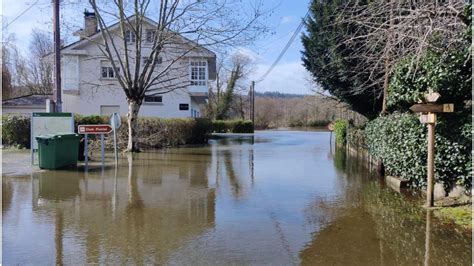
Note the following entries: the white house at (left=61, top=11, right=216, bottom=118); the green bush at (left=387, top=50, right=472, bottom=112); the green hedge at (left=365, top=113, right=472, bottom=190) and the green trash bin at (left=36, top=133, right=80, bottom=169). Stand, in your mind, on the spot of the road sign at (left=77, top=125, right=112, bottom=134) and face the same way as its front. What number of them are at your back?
1

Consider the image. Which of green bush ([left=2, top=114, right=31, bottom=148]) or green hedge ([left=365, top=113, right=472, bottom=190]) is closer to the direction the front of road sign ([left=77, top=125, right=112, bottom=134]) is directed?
the green hedge

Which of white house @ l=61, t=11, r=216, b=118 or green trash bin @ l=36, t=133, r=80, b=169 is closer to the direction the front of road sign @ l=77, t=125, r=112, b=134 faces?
the green trash bin

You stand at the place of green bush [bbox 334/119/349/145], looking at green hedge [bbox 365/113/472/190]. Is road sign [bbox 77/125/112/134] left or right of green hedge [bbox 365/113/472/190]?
right

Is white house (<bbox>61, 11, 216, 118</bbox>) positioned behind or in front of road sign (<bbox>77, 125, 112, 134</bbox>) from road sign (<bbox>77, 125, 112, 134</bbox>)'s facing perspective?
behind

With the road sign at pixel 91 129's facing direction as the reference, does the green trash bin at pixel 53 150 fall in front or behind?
in front

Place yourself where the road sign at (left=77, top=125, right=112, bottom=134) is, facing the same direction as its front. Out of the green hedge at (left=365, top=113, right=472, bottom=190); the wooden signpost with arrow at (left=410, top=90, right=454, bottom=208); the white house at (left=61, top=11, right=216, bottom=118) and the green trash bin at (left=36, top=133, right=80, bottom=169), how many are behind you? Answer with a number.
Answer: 1

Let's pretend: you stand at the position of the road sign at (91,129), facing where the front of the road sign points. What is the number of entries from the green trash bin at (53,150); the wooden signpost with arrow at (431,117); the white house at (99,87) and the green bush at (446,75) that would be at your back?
1

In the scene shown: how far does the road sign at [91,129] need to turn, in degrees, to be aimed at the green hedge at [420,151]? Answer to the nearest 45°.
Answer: approximately 45° to its left

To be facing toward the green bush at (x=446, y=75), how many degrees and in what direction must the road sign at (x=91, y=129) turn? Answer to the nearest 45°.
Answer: approximately 45° to its left

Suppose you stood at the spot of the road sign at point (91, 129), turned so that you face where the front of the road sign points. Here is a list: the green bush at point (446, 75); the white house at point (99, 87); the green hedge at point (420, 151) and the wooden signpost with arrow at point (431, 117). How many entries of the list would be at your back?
1

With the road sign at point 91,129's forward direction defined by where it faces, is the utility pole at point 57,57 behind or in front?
behind

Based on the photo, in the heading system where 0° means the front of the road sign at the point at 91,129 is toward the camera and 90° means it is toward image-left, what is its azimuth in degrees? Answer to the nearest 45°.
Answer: approximately 0°

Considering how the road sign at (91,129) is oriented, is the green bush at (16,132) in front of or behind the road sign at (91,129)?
behind

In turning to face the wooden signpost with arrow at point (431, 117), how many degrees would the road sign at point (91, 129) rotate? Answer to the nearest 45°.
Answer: approximately 45° to its left
